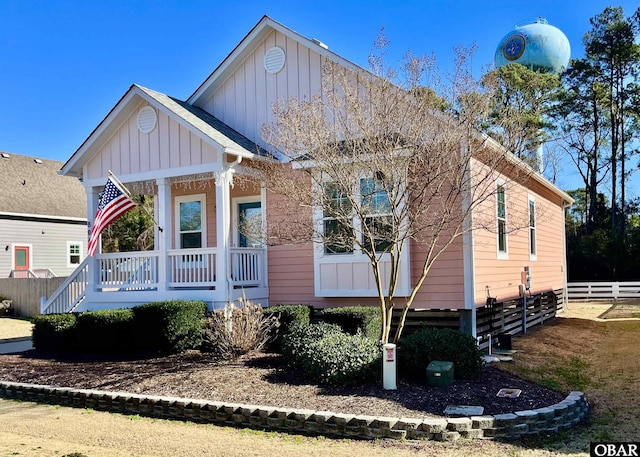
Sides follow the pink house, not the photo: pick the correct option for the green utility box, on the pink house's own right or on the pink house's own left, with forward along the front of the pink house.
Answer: on the pink house's own left

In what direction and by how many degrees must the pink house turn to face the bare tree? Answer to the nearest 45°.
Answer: approximately 90° to its left

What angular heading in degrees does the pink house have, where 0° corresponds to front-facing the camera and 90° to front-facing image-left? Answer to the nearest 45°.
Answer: approximately 45°

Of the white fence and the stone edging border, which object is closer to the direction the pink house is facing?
the stone edging border

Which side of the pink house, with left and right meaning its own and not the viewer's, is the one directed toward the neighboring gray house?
right

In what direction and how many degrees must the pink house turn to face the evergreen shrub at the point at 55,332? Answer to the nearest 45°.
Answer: approximately 45° to its right

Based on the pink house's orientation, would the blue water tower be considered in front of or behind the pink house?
behind
